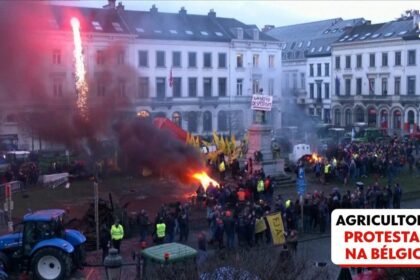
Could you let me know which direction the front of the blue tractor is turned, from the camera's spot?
facing away from the viewer and to the left of the viewer

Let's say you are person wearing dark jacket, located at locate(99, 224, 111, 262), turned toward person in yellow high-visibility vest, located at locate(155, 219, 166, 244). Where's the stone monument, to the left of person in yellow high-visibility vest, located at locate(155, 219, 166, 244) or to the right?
left

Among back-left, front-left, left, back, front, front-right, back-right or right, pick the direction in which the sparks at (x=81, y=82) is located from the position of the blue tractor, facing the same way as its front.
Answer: front-right

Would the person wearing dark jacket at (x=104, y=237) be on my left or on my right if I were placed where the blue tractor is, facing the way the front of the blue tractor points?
on my right

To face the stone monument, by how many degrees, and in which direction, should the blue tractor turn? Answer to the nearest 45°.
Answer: approximately 90° to its right

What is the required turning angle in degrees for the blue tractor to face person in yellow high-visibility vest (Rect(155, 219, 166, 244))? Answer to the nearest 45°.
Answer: approximately 90° to its right

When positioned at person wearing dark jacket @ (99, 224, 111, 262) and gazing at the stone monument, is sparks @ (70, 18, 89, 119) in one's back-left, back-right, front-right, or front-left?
front-left

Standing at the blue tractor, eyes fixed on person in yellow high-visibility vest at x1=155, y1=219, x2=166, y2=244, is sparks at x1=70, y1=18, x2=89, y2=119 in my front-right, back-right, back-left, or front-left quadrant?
front-left

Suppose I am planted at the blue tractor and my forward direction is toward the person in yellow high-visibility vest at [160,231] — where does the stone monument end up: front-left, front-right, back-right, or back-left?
front-left

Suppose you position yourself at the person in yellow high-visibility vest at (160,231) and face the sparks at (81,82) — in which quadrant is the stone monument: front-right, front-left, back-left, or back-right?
front-right
